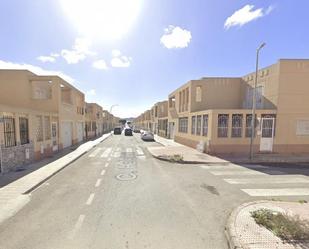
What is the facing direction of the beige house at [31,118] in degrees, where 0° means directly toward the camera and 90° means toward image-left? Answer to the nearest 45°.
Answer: approximately 315°

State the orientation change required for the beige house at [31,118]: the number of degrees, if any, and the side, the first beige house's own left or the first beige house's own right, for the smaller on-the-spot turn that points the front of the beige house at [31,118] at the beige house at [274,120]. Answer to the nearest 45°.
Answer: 0° — it already faces it

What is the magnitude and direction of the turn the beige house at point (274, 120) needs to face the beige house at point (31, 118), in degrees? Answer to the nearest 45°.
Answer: approximately 45° to its right
